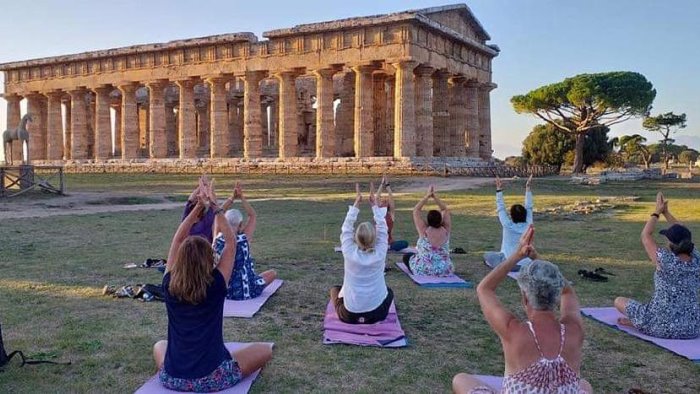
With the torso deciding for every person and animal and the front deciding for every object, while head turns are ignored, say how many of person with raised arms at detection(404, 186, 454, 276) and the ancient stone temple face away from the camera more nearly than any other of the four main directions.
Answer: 1

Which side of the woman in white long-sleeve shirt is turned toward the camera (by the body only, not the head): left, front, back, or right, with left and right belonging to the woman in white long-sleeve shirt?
back

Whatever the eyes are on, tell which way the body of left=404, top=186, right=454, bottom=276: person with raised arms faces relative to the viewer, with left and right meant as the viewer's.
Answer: facing away from the viewer

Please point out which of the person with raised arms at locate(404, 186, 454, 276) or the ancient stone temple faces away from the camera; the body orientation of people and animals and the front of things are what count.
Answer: the person with raised arms

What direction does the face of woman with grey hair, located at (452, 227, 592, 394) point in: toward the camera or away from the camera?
away from the camera

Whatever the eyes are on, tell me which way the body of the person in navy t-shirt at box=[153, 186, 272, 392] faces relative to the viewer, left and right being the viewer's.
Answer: facing away from the viewer

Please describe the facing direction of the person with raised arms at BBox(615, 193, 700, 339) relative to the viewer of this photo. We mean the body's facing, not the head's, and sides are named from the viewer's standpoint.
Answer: facing away from the viewer and to the left of the viewer

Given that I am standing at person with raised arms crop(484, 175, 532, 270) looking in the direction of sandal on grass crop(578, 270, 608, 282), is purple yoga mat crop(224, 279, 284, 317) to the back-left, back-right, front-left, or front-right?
back-right

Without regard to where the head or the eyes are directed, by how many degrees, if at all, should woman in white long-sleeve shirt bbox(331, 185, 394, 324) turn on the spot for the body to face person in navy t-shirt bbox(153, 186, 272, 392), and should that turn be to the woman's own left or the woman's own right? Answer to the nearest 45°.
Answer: approximately 135° to the woman's own left

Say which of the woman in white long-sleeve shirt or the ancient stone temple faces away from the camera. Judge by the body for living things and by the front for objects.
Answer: the woman in white long-sleeve shirt
